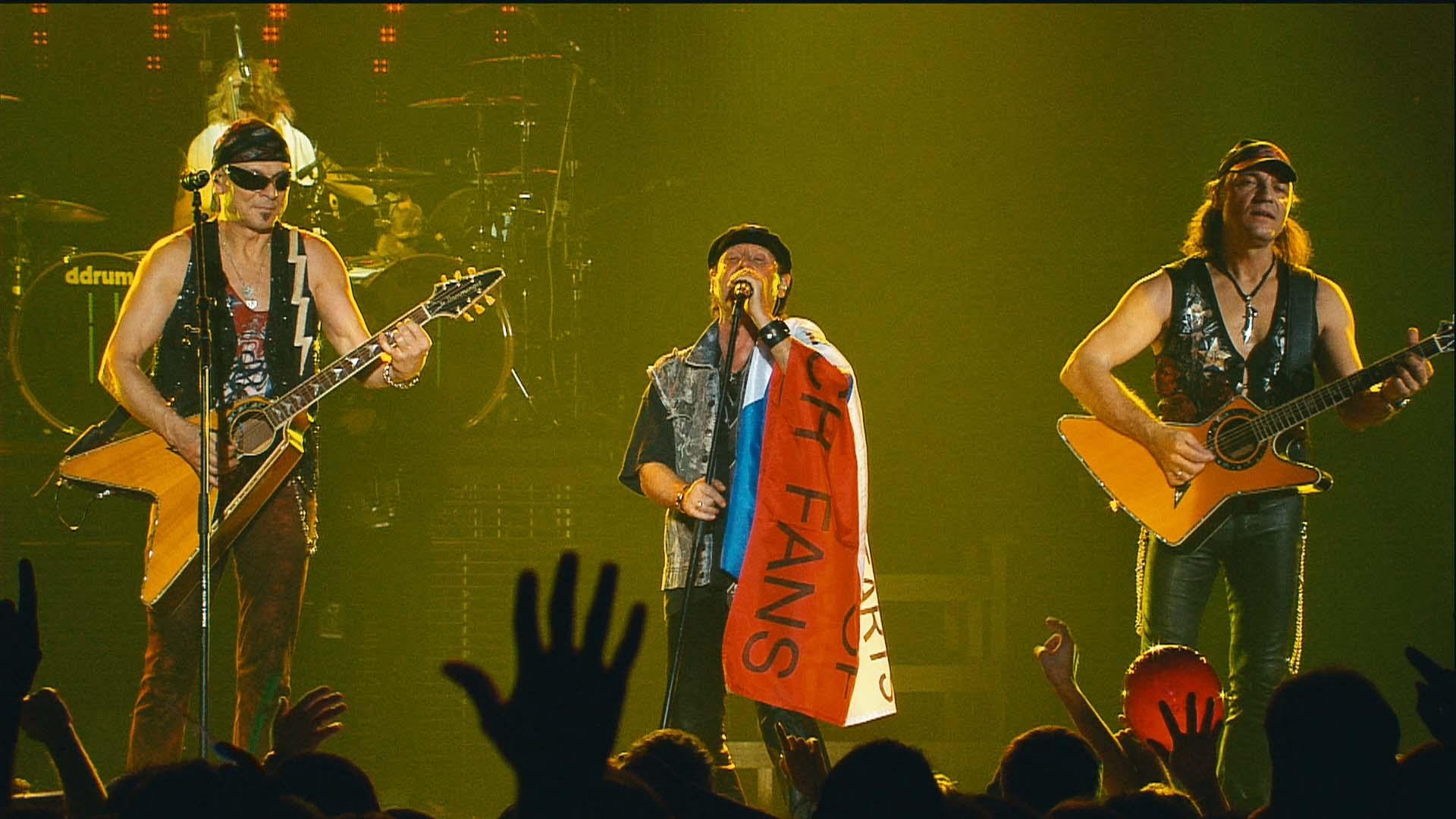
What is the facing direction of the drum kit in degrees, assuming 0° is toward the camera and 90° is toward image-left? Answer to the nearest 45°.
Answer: approximately 0°

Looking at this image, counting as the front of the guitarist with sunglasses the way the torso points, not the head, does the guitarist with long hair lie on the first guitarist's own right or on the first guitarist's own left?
on the first guitarist's own left

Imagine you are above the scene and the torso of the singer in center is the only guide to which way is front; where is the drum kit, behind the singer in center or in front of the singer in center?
behind

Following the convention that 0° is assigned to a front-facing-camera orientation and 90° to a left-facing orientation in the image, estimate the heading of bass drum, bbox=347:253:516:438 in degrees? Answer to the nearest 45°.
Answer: approximately 0°

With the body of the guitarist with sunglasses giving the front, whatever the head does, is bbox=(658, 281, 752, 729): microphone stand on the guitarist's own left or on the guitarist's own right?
on the guitarist's own left

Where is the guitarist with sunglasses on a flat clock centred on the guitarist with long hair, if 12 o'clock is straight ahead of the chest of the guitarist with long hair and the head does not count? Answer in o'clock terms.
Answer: The guitarist with sunglasses is roughly at 2 o'clock from the guitarist with long hair.

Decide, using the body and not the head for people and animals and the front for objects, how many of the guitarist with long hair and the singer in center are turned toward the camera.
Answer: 2
